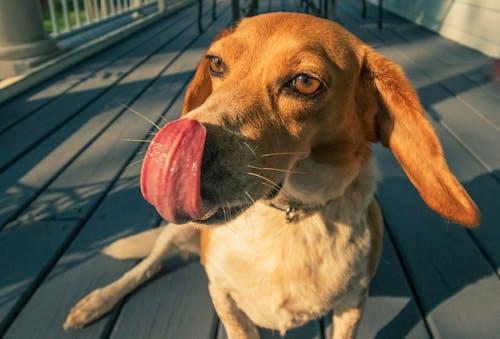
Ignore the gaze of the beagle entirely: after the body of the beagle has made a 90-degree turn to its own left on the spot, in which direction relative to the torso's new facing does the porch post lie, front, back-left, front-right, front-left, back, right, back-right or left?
back-left

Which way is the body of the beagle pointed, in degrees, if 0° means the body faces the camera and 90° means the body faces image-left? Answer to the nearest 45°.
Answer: approximately 0°

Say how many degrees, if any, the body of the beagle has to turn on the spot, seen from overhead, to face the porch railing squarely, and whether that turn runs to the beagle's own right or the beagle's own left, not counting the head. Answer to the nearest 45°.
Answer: approximately 135° to the beagle's own right
